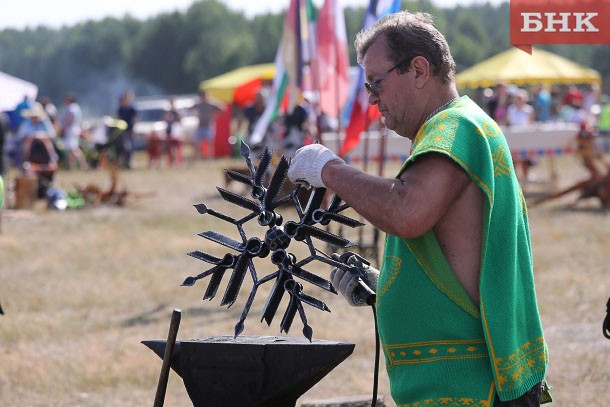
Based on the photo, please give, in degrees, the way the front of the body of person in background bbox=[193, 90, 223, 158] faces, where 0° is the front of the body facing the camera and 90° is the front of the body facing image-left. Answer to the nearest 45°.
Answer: approximately 0°

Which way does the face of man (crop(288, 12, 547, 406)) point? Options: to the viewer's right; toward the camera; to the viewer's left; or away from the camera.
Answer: to the viewer's left

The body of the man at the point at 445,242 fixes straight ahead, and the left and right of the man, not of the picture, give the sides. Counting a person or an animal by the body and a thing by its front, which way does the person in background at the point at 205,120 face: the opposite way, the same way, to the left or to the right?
to the left

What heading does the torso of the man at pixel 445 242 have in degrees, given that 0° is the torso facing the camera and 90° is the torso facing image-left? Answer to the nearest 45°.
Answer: approximately 90°

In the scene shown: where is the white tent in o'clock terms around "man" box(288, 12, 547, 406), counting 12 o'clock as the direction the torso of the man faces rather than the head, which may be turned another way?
The white tent is roughly at 2 o'clock from the man.

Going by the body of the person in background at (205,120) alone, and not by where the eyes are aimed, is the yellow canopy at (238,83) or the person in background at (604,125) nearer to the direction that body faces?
the person in background

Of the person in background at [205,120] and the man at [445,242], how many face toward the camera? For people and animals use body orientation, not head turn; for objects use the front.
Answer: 1
